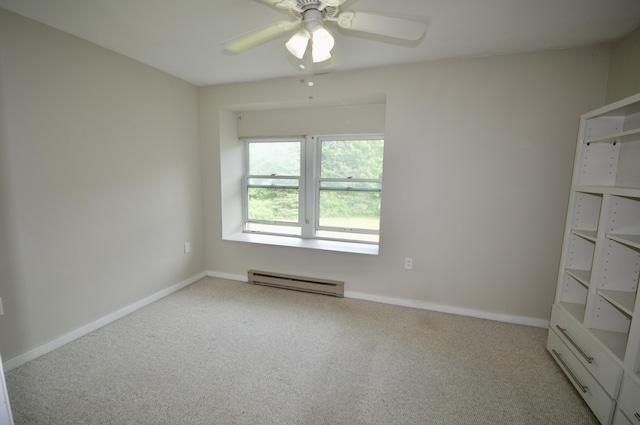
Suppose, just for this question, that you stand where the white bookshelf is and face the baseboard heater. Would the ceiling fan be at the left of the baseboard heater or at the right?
left

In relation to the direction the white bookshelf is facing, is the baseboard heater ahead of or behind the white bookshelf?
ahead

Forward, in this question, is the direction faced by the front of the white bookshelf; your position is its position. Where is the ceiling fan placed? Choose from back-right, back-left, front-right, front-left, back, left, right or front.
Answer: front

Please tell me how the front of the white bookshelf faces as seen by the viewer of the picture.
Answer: facing the viewer and to the left of the viewer

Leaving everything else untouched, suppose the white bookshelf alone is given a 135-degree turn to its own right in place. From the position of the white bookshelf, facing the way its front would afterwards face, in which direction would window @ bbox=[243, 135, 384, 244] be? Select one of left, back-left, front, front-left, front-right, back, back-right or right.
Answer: left
